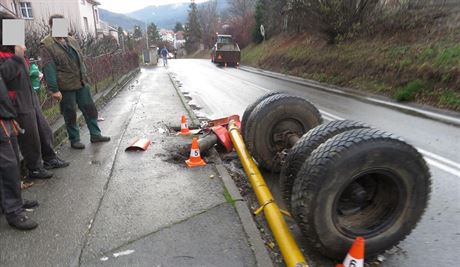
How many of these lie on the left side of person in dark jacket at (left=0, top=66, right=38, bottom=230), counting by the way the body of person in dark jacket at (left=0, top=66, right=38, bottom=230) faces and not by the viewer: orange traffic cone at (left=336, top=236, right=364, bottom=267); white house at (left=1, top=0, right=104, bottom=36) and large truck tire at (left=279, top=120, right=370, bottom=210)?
1

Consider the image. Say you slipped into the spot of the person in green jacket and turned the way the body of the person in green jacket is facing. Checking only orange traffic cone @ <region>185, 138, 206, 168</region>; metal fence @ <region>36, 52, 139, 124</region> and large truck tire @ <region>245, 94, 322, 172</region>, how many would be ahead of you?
2

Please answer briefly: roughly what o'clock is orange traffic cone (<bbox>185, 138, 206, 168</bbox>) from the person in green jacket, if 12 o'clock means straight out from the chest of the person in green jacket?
The orange traffic cone is roughly at 12 o'clock from the person in green jacket.

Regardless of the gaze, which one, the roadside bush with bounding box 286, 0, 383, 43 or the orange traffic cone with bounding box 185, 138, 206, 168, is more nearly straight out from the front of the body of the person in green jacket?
the orange traffic cone

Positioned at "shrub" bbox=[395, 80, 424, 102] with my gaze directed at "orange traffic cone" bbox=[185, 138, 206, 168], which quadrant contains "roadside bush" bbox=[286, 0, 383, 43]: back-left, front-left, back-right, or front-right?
back-right

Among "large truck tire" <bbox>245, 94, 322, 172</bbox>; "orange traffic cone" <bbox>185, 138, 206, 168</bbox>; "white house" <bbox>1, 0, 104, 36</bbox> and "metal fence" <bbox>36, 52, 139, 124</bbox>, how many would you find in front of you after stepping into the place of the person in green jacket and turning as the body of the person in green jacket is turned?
2

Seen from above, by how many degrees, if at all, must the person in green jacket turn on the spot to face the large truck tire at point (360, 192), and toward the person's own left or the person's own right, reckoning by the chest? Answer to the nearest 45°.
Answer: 0° — they already face it

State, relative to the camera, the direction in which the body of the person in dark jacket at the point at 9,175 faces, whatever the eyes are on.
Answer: to the viewer's right

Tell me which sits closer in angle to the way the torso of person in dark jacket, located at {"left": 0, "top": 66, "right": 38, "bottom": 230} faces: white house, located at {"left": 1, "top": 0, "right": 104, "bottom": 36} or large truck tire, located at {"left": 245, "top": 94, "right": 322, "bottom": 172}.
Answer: the large truck tire

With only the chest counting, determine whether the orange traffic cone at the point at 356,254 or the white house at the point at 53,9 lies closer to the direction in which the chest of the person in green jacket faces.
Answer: the orange traffic cone

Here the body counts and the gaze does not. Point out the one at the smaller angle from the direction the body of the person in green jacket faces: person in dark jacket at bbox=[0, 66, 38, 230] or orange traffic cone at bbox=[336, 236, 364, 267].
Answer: the orange traffic cone
